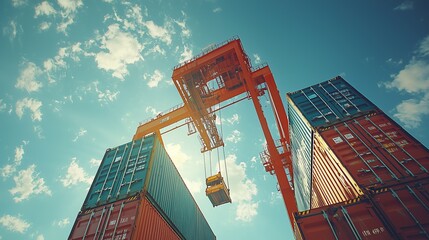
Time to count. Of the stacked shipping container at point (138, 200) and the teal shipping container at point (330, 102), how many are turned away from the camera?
0
